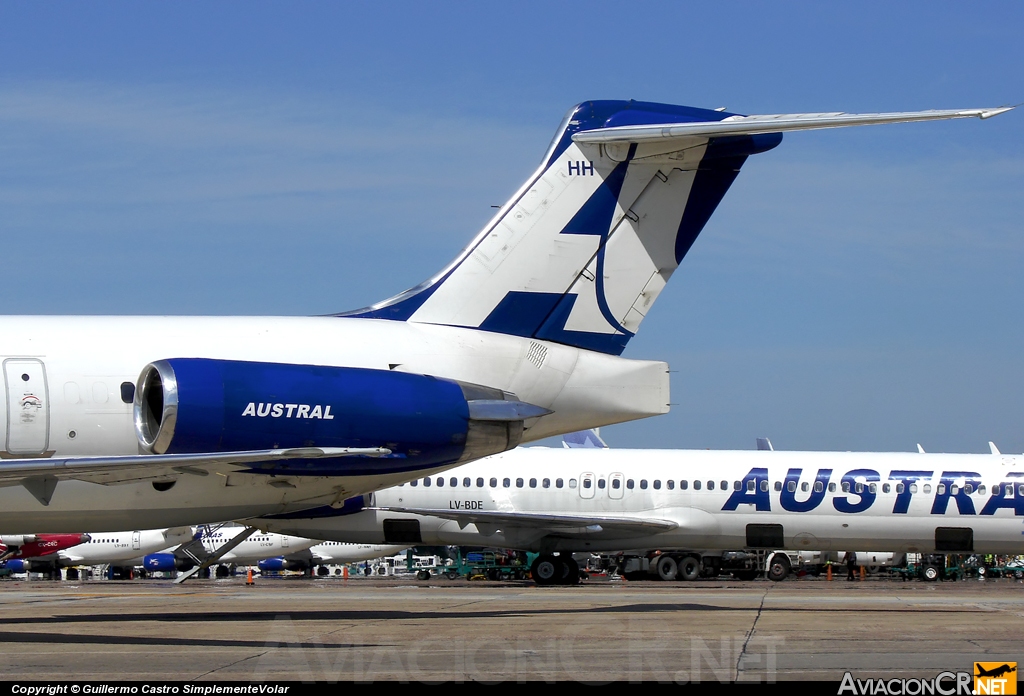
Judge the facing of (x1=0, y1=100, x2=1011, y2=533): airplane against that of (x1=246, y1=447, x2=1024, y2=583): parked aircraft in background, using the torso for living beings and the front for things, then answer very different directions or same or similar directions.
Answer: very different directions

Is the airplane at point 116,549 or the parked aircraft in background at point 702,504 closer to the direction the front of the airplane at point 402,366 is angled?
the airplane

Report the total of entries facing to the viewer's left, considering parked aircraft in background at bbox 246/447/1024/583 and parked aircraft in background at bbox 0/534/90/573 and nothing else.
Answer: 1

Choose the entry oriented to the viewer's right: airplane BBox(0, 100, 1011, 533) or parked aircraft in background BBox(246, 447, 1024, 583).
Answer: the parked aircraft in background

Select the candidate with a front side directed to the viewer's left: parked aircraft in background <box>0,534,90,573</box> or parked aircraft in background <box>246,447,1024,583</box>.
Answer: parked aircraft in background <box>0,534,90,573</box>

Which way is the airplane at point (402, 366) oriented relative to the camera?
to the viewer's left

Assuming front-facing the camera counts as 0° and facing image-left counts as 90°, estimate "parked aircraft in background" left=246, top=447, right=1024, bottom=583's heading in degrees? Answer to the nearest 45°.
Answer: approximately 270°

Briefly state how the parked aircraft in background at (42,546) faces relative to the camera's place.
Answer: facing to the left of the viewer

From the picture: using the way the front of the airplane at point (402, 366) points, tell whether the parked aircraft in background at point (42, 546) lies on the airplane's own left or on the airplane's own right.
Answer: on the airplane's own right

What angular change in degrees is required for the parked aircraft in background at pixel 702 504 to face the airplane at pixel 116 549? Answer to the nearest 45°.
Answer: approximately 135° to its left

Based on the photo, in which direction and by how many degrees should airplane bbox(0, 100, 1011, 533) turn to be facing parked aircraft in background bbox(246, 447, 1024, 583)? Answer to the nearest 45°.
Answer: approximately 135° to its right
